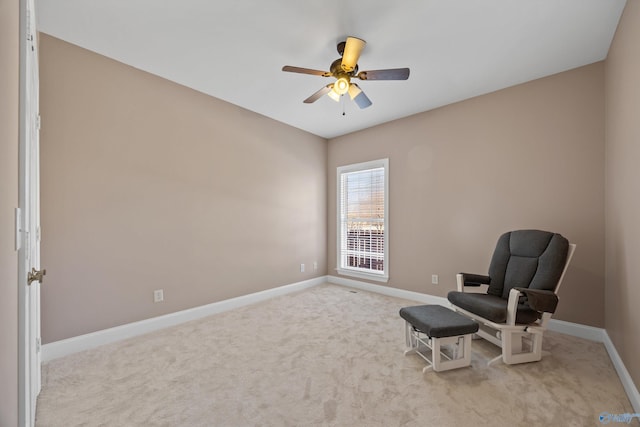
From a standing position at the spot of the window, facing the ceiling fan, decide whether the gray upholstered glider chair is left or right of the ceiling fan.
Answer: left

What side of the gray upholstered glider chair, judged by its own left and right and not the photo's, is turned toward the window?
right

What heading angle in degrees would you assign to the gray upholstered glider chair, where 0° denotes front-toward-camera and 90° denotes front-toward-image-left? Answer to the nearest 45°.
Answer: approximately 45°

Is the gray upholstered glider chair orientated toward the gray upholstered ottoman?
yes
